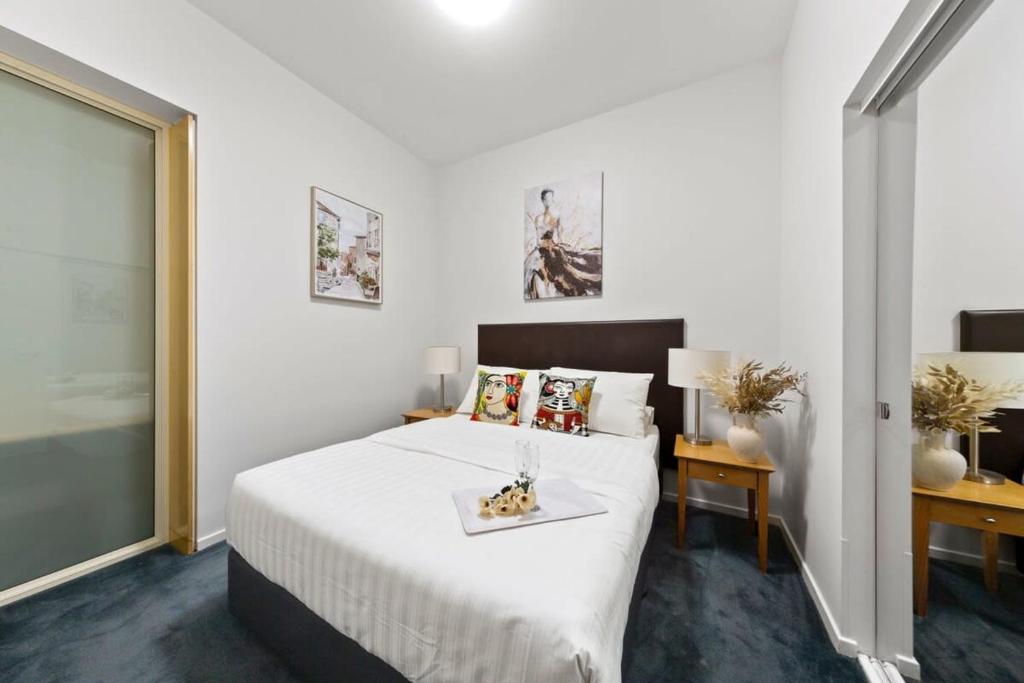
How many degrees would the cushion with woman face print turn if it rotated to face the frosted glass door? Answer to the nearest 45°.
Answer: approximately 90° to its right

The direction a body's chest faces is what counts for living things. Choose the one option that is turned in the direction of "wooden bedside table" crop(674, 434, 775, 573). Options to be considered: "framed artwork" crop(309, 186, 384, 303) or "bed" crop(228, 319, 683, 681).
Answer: the framed artwork

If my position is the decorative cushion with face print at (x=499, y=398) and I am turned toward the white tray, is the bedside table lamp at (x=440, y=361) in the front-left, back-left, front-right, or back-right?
back-right

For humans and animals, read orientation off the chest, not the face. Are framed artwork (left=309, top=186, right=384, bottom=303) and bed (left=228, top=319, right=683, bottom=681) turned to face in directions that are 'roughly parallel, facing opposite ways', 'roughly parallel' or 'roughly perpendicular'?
roughly perpendicular

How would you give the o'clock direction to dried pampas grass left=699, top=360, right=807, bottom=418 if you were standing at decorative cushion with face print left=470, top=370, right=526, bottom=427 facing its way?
The dried pampas grass is roughly at 10 o'clock from the decorative cushion with face print.

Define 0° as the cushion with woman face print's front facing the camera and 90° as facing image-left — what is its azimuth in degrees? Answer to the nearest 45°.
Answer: approximately 0°

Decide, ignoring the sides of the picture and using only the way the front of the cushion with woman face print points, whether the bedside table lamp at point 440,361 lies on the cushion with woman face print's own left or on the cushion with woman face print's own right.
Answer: on the cushion with woman face print's own right

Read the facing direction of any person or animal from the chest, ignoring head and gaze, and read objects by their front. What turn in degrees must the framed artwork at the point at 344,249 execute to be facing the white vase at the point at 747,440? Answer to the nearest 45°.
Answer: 0° — it already faces it

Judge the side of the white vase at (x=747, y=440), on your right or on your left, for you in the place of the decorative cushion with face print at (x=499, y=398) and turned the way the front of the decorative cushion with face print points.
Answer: on your left

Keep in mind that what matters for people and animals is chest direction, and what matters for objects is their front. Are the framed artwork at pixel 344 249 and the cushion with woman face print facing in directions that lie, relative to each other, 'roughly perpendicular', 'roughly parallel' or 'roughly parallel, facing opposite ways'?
roughly perpendicular

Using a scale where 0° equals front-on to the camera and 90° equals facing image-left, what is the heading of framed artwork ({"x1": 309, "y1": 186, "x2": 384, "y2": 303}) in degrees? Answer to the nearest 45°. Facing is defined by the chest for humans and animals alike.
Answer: approximately 315°

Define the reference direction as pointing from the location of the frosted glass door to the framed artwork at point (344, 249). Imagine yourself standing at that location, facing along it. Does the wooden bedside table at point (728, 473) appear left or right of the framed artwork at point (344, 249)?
right
